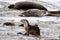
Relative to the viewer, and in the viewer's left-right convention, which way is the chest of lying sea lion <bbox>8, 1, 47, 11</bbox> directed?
facing to the left of the viewer
